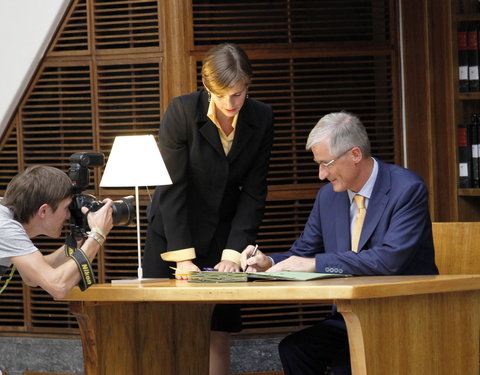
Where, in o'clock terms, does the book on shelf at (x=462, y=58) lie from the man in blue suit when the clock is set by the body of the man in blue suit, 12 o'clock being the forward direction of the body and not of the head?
The book on shelf is roughly at 5 o'clock from the man in blue suit.

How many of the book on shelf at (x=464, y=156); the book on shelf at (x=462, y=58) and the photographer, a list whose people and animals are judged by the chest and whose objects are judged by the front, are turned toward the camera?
2

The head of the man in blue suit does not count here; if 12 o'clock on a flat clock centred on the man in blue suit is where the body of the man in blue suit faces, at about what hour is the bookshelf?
The bookshelf is roughly at 5 o'clock from the man in blue suit.

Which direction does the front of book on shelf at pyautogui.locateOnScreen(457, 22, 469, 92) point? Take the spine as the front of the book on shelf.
toward the camera

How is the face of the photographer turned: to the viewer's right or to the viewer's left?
to the viewer's right

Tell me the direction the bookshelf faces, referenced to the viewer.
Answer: facing the viewer

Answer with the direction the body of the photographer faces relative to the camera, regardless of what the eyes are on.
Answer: to the viewer's right

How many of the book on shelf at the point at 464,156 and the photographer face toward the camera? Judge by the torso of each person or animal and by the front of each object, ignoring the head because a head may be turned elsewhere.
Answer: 1

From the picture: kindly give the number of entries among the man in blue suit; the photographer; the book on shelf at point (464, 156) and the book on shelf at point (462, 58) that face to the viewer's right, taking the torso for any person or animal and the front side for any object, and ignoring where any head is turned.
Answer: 1

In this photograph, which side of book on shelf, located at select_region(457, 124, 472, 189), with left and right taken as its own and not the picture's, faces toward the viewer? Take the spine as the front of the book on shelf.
front

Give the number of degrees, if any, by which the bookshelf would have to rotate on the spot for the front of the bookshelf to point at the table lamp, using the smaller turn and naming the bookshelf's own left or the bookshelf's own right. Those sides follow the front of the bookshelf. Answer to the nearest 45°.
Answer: approximately 45° to the bookshelf's own right

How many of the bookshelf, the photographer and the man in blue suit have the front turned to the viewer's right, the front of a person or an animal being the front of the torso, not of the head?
1

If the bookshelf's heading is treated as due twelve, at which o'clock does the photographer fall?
The photographer is roughly at 1 o'clock from the bookshelf.

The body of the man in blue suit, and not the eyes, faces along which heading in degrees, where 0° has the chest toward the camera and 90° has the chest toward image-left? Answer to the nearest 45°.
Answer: approximately 45°

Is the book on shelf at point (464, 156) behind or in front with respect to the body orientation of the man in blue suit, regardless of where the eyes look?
behind

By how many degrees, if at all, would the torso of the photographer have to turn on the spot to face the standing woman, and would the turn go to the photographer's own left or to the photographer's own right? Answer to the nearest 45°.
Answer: approximately 45° to the photographer's own left
